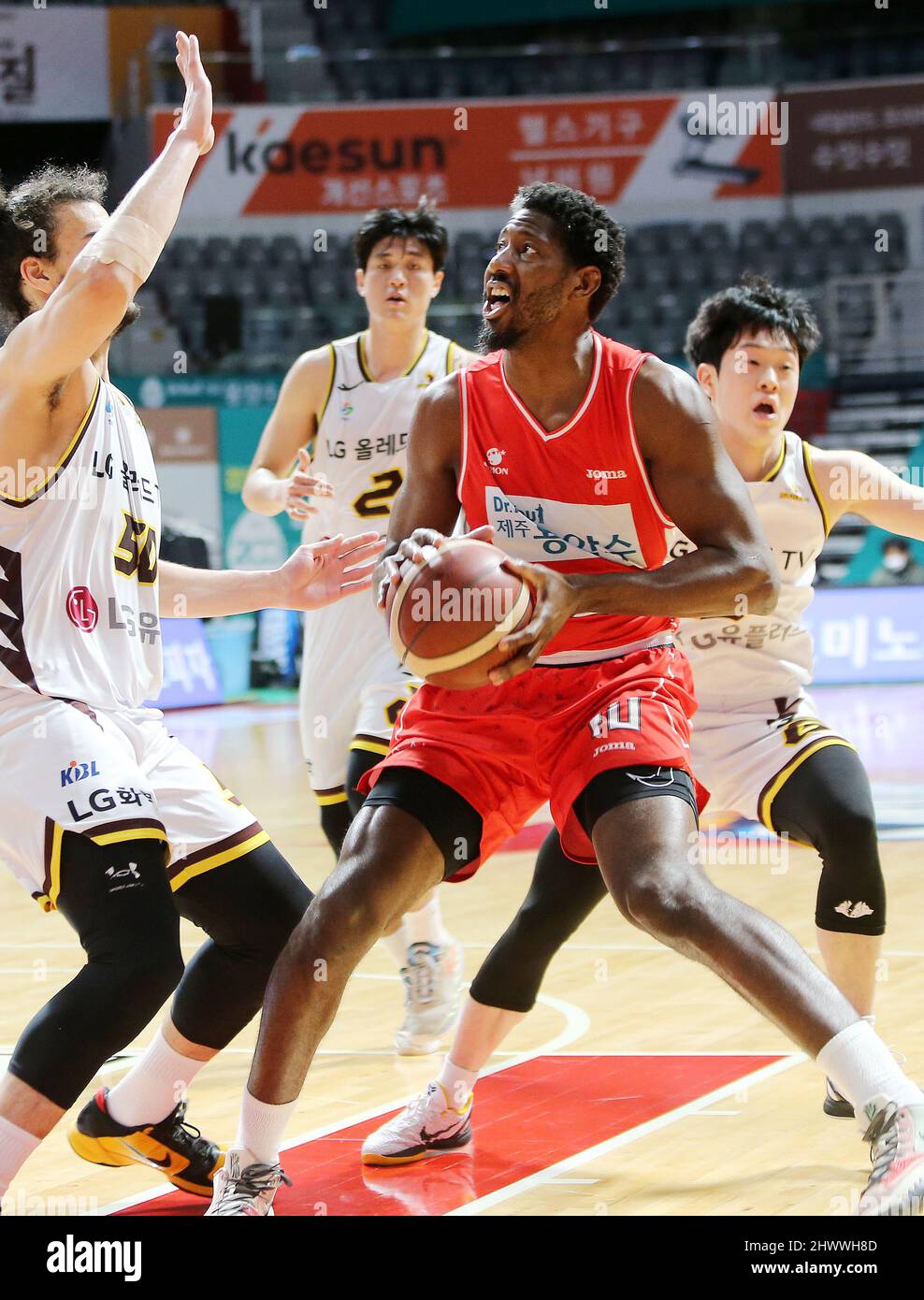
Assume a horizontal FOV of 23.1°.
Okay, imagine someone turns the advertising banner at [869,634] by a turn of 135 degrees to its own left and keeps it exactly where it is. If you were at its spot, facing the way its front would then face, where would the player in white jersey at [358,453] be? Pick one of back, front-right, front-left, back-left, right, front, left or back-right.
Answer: back-right

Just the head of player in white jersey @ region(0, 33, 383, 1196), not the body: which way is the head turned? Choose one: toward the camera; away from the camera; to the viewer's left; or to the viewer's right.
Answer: to the viewer's right

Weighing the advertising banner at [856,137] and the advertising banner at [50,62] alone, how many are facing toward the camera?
2

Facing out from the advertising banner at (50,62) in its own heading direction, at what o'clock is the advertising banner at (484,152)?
the advertising banner at (484,152) is roughly at 10 o'clock from the advertising banner at (50,62).

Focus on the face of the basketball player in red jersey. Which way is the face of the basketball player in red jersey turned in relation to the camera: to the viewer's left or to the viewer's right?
to the viewer's left

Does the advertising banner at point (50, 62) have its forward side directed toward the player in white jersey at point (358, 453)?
yes

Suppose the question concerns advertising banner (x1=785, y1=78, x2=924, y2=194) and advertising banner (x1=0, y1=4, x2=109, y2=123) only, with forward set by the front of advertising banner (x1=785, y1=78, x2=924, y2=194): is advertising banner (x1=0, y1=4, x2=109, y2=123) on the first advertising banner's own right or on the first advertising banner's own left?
on the first advertising banner's own right

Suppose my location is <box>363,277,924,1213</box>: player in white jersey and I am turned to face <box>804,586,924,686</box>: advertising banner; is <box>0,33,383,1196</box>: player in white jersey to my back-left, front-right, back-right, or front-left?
back-left

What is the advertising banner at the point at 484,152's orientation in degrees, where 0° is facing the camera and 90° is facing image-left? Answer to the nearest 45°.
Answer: approximately 0°

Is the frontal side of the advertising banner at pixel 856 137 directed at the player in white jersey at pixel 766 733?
yes

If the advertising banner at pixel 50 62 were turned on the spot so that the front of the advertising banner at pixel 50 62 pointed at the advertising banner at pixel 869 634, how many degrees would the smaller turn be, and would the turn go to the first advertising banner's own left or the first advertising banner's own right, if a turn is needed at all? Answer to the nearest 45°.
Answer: approximately 45° to the first advertising banner's own left

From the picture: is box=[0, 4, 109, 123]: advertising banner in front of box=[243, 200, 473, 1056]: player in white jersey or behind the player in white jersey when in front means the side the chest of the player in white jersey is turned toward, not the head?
behind
